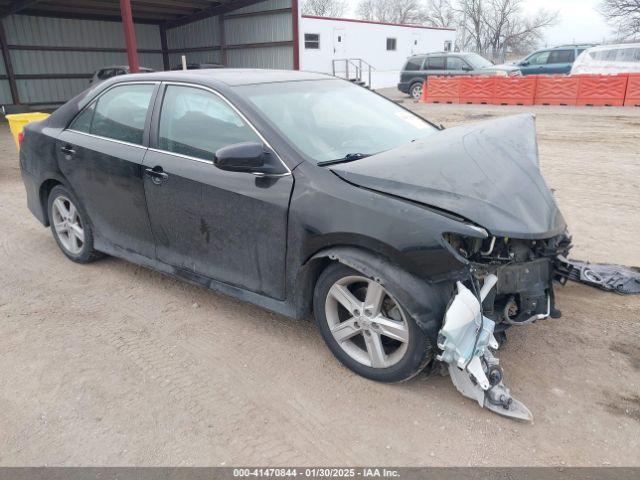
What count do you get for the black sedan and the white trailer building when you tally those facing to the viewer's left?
0

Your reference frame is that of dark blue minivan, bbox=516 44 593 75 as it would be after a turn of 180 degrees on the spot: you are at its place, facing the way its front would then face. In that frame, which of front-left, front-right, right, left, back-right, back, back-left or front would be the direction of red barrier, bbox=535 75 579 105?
right

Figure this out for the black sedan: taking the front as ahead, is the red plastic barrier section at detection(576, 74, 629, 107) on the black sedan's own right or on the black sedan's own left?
on the black sedan's own left

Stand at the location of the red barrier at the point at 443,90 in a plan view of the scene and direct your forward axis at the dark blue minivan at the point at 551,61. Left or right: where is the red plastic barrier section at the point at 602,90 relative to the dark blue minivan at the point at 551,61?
right

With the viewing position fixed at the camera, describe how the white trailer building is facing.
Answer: facing the viewer and to the right of the viewer

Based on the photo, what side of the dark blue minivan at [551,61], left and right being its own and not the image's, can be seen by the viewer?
left

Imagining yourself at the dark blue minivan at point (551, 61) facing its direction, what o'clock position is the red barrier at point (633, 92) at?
The red barrier is roughly at 8 o'clock from the dark blue minivan.

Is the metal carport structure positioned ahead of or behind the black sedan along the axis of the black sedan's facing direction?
behind

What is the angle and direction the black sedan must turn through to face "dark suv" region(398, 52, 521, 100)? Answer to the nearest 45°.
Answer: approximately 135° to its left

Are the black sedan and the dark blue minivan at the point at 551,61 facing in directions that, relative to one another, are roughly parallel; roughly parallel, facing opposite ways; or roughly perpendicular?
roughly parallel, facing opposite ways

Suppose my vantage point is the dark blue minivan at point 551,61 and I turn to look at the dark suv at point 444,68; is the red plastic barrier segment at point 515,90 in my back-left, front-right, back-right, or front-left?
front-left

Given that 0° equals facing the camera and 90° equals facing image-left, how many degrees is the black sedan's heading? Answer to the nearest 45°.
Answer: approximately 315°

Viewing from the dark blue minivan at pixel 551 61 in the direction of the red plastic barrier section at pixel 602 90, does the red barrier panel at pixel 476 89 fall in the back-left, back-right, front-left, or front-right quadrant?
front-right

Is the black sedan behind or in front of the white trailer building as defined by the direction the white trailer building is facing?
in front

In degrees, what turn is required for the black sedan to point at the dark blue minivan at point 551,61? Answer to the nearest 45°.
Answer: approximately 90° to its left
